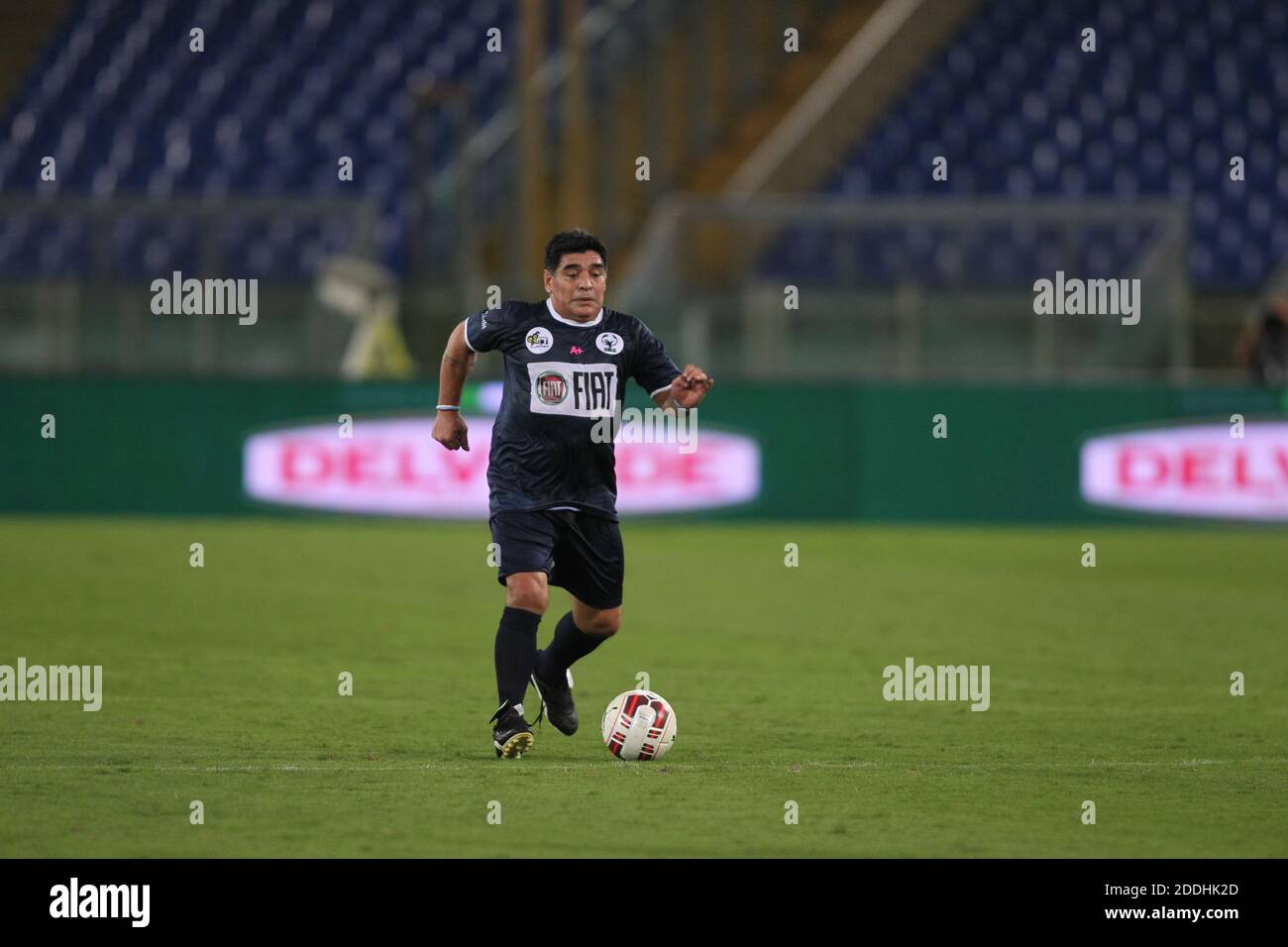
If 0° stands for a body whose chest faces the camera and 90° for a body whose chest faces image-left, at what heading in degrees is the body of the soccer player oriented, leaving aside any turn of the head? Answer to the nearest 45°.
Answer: approximately 0°

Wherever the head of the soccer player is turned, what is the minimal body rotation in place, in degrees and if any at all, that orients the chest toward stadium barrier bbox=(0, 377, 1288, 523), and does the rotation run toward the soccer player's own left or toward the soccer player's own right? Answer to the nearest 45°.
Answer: approximately 180°
